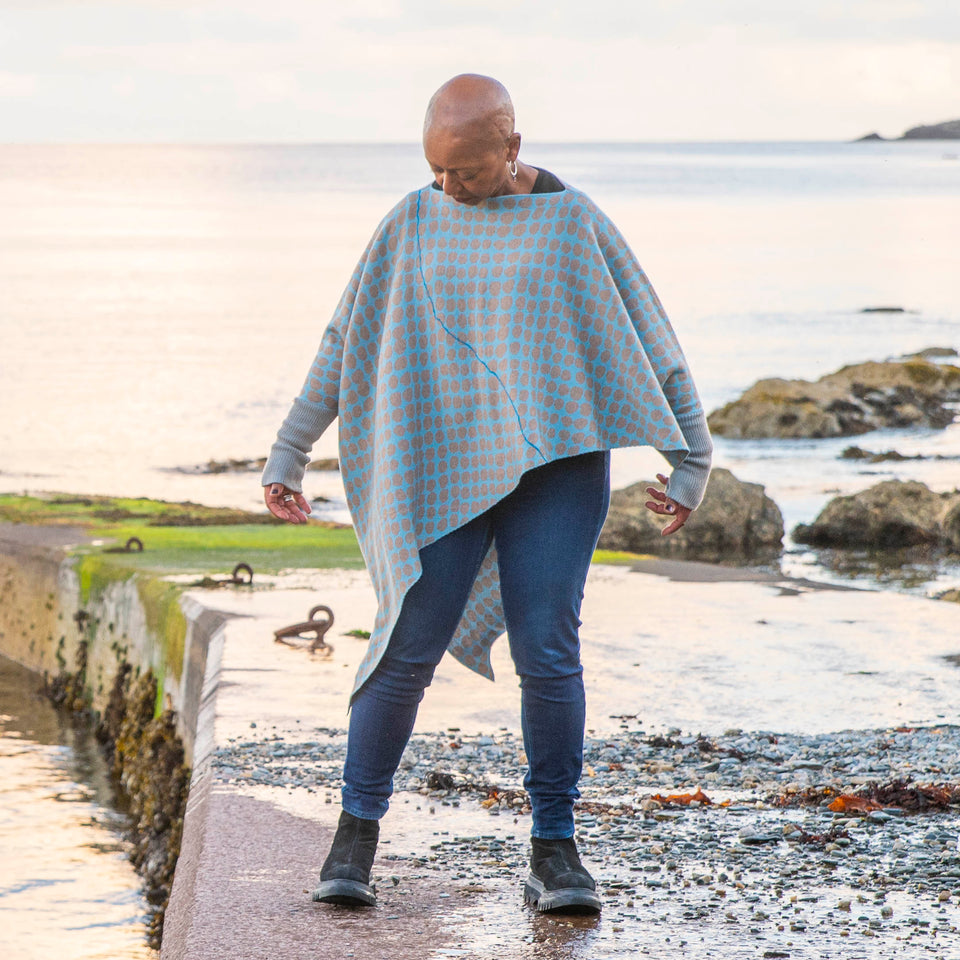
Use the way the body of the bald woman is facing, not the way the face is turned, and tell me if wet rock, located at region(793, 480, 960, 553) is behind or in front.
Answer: behind

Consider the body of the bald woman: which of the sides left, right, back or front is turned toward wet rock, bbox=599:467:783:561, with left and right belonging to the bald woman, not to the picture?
back

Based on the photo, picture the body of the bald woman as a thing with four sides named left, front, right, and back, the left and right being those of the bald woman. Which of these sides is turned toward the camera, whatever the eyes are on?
front

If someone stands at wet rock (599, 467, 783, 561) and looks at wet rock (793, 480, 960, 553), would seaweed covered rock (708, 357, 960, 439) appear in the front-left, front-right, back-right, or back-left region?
front-left

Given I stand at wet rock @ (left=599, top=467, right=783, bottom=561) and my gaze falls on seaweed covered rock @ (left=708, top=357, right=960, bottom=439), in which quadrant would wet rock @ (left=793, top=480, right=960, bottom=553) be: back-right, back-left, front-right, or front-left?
front-right

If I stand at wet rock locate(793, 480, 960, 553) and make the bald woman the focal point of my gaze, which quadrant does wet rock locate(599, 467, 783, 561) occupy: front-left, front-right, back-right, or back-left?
front-right

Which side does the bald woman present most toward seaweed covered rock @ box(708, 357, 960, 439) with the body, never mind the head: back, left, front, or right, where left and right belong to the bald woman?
back
